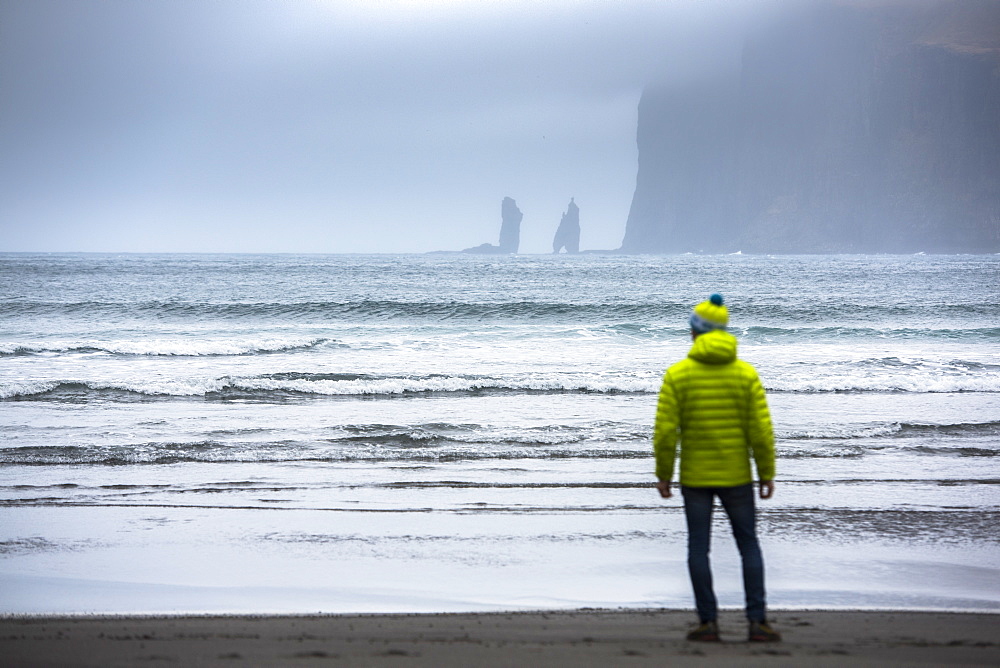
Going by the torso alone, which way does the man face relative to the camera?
away from the camera
